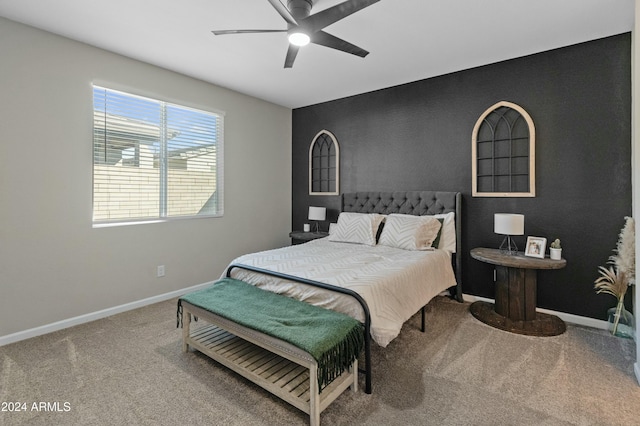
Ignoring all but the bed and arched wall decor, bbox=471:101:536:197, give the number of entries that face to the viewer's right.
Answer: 0

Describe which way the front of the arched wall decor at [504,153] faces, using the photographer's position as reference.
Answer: facing the viewer

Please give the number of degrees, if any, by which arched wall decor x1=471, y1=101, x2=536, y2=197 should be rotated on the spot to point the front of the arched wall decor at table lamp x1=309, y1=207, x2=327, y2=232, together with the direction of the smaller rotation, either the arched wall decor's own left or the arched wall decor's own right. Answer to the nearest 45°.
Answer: approximately 90° to the arched wall decor's own right

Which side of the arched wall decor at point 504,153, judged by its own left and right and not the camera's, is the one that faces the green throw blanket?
front

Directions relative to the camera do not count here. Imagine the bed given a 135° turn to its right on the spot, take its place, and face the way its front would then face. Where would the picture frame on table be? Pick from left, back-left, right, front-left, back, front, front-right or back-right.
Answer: right

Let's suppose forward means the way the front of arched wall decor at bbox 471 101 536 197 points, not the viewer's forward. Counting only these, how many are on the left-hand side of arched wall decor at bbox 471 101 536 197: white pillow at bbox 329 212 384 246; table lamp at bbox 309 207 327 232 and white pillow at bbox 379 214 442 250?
0

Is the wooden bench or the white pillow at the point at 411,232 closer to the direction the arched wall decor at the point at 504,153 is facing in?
the wooden bench

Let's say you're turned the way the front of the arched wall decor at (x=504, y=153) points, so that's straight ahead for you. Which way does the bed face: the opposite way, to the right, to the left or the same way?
the same way

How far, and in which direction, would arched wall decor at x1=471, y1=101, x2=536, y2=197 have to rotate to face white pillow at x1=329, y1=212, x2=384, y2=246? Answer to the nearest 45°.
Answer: approximately 90° to its right

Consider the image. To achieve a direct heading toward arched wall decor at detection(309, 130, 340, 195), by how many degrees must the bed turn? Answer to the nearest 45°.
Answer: approximately 135° to its right

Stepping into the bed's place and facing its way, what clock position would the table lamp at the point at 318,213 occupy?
The table lamp is roughly at 4 o'clock from the bed.

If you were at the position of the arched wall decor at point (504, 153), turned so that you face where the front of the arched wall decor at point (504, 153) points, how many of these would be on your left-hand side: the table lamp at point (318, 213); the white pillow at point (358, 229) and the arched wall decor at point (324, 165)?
0

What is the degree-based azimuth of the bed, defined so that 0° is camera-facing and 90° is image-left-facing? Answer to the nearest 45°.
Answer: approximately 45°
